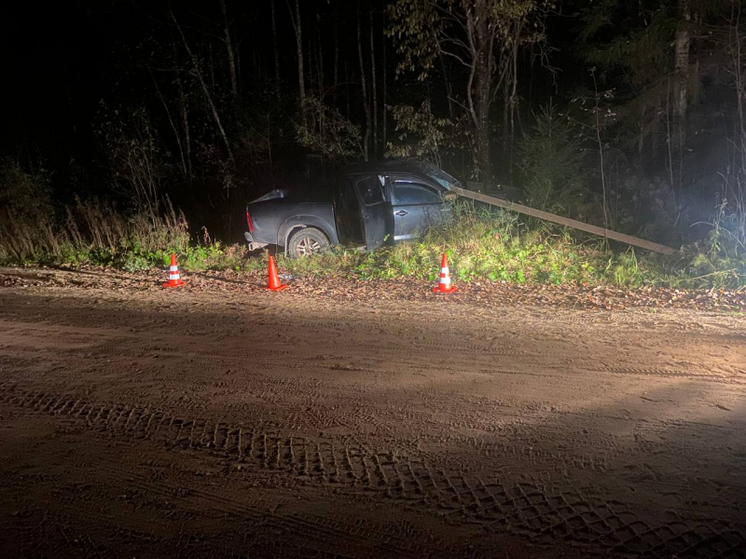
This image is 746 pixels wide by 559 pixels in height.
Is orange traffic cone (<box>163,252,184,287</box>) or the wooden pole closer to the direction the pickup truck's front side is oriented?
the wooden pole

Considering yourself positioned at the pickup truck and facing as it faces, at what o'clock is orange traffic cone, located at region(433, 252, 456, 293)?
The orange traffic cone is roughly at 2 o'clock from the pickup truck.

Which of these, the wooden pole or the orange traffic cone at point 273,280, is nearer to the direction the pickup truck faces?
the wooden pole

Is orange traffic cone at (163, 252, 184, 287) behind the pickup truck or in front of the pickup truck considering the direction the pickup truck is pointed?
behind

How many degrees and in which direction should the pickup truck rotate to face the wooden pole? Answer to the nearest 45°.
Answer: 0° — it already faces it

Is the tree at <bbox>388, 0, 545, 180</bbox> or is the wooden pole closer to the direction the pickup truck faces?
the wooden pole

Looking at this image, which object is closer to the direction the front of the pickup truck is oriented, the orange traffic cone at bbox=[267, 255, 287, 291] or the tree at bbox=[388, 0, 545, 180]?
the tree

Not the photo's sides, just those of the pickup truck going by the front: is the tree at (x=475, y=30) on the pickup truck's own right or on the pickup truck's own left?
on the pickup truck's own left

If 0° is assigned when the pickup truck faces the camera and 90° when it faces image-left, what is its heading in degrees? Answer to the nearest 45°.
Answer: approximately 270°

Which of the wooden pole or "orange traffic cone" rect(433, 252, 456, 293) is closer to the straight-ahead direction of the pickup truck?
the wooden pole

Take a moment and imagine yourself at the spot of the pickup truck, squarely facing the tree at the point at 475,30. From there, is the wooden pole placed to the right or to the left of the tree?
right
